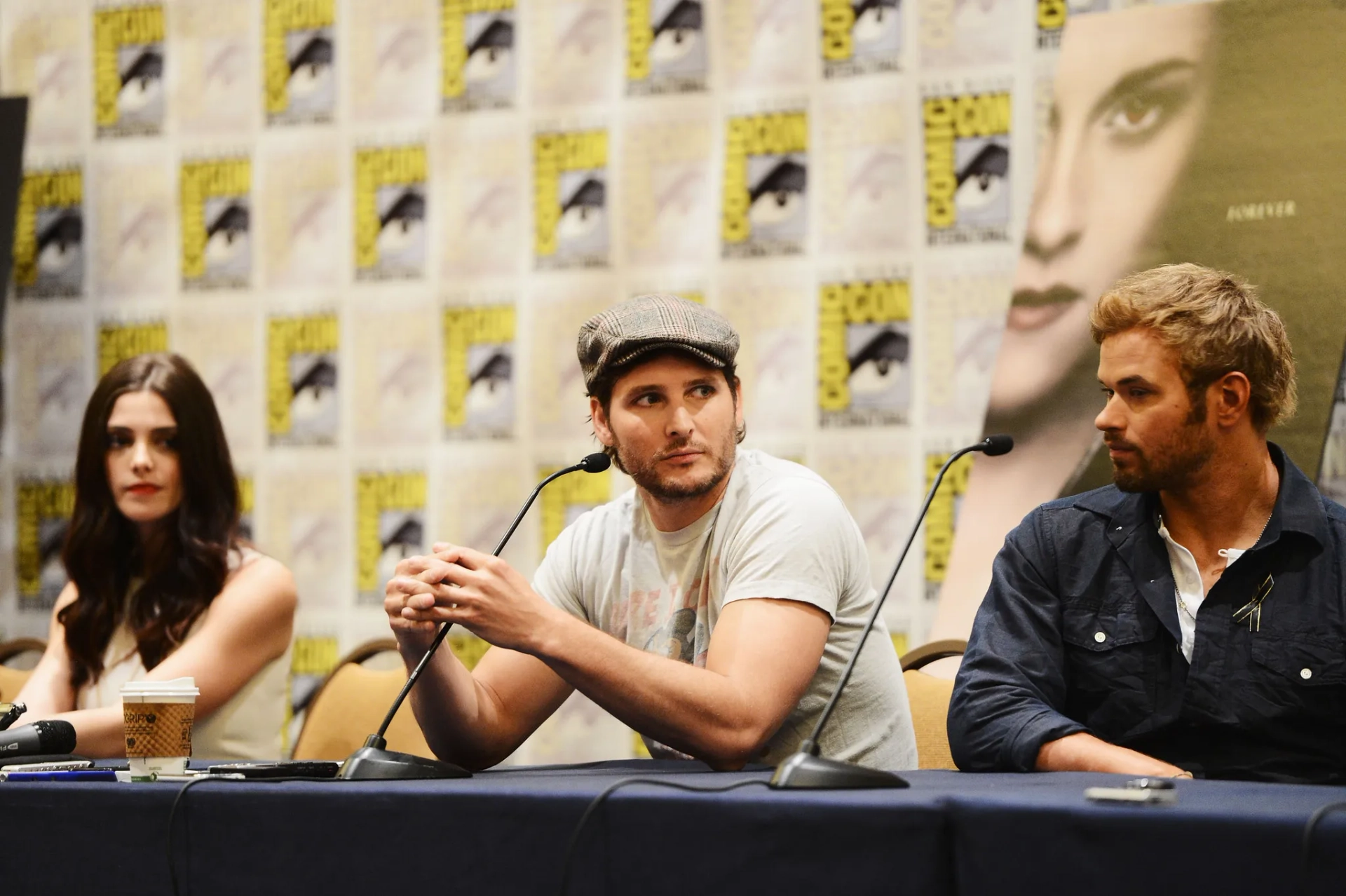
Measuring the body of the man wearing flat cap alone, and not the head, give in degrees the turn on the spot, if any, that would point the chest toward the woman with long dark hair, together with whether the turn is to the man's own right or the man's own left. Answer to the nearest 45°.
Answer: approximately 90° to the man's own right

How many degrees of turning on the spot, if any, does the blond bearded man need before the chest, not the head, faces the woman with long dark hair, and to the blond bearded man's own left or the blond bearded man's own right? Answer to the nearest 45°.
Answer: approximately 90° to the blond bearded man's own right

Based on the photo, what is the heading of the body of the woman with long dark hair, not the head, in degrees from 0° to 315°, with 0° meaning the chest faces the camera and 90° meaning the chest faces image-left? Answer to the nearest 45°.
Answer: approximately 45°

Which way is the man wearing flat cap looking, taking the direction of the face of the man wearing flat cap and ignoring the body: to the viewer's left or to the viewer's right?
to the viewer's right

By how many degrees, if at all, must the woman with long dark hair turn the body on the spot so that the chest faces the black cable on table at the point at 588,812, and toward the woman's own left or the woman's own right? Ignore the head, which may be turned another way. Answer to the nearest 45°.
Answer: approximately 45° to the woman's own left

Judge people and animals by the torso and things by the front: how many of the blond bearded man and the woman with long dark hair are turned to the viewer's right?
0

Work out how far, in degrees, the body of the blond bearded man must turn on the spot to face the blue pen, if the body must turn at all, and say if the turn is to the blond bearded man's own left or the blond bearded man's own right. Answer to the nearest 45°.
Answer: approximately 45° to the blond bearded man's own right

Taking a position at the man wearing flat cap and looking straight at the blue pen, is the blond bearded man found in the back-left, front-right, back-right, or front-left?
back-left

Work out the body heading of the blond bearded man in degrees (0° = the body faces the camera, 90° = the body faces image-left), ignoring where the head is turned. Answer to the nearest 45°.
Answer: approximately 0°

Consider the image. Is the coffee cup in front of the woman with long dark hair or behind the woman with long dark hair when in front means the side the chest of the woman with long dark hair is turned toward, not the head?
in front

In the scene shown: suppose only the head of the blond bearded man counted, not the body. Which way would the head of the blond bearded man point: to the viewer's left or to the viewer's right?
to the viewer's left

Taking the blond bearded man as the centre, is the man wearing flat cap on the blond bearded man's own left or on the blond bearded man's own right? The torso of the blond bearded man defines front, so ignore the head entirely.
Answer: on the blond bearded man's own right

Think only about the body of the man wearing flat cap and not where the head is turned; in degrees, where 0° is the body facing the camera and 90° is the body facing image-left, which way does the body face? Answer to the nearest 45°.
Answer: approximately 45°

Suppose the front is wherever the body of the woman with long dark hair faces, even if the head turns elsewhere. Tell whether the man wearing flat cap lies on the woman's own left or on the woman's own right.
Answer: on the woman's own left

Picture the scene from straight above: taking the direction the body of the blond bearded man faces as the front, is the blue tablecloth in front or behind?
in front
